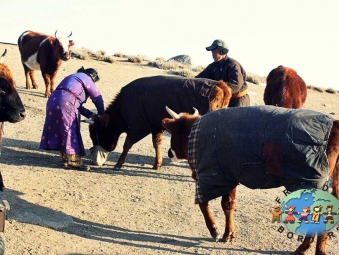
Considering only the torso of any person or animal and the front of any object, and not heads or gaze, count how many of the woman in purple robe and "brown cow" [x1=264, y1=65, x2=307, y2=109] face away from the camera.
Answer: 1

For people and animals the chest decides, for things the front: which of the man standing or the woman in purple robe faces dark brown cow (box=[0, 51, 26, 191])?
the man standing

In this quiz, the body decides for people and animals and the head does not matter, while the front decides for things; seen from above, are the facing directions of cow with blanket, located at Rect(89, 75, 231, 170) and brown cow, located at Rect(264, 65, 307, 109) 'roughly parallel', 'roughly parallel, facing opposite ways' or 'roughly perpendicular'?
roughly perpendicular

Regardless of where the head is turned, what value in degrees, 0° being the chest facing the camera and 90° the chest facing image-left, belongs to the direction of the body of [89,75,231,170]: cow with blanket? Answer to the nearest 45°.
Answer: approximately 90°

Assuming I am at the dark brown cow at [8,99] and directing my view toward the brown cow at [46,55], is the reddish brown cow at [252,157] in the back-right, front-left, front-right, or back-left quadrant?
back-right

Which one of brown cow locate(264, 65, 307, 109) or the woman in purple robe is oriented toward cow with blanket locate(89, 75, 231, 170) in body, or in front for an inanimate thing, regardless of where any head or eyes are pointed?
the woman in purple robe

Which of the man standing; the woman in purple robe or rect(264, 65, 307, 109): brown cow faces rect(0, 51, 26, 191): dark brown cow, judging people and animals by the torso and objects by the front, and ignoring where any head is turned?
the man standing

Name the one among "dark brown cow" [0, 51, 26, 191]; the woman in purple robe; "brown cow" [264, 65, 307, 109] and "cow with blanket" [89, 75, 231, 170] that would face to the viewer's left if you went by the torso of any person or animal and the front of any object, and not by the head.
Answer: the cow with blanket

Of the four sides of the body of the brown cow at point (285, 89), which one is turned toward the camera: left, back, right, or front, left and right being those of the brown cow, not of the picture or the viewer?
back

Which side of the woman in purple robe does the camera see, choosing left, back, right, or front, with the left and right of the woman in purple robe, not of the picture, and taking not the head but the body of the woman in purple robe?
right

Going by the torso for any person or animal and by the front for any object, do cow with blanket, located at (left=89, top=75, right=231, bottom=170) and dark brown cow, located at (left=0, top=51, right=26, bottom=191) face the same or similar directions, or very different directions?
very different directions

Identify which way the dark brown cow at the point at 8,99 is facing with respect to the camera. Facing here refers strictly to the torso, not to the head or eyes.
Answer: to the viewer's right
